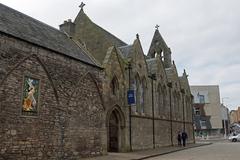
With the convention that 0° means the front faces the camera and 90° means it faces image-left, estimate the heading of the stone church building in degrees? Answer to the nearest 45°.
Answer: approximately 315°
